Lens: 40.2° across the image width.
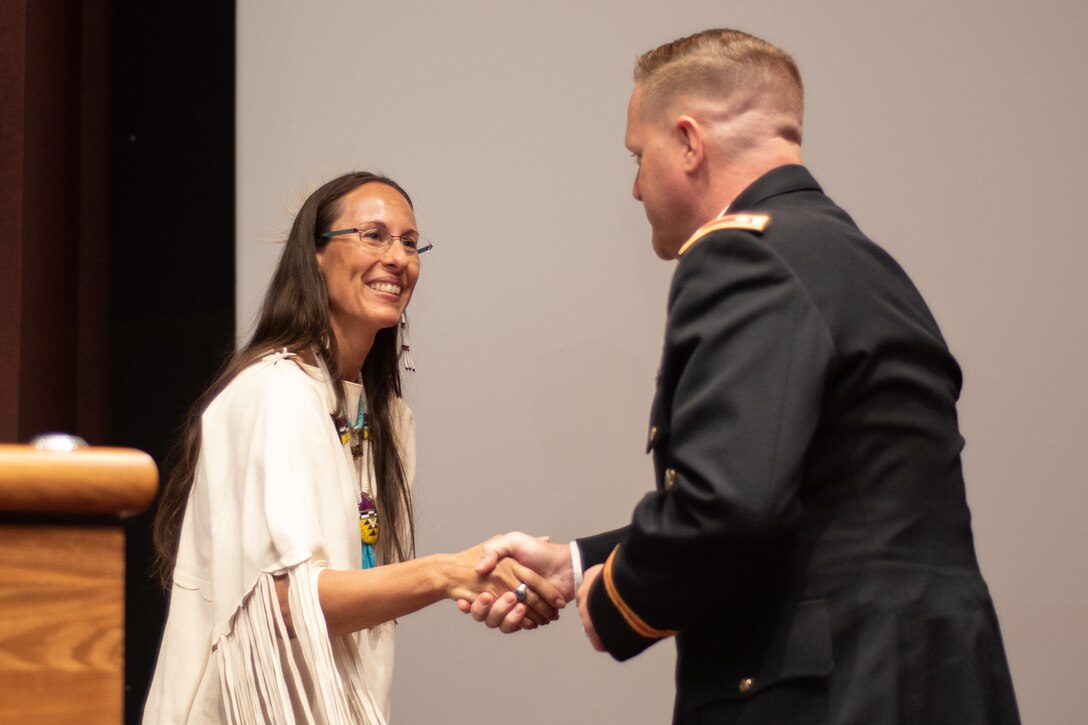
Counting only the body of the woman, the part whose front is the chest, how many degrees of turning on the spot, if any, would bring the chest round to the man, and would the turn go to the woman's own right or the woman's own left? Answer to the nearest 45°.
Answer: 0° — they already face them

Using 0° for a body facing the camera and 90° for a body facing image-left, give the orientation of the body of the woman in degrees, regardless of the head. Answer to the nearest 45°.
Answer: approximately 315°
